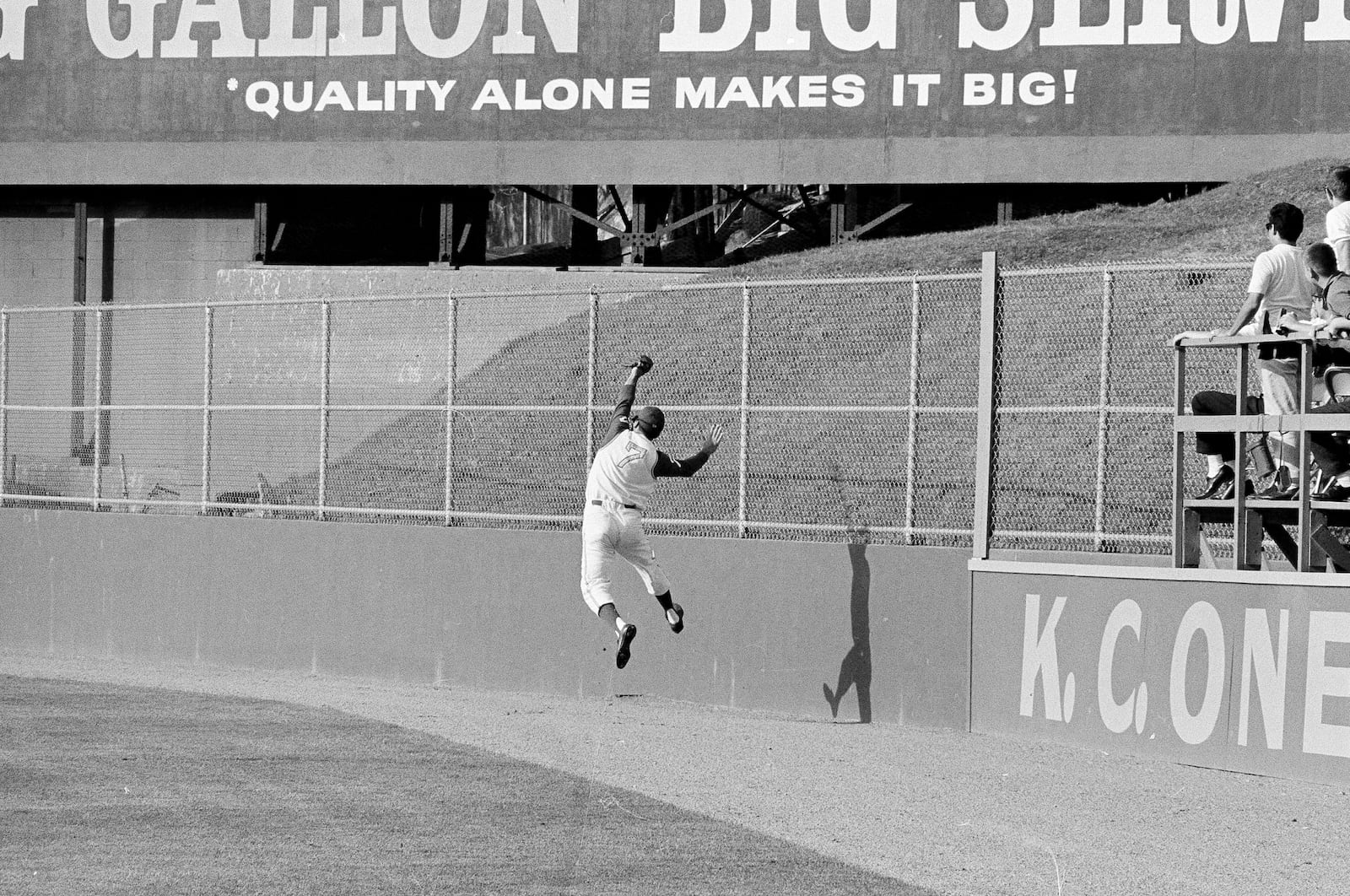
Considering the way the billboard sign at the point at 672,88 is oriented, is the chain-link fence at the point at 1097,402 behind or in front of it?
in front

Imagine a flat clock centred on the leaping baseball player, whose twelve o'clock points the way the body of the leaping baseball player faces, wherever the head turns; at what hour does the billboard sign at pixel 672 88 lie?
The billboard sign is roughly at 12 o'clock from the leaping baseball player.

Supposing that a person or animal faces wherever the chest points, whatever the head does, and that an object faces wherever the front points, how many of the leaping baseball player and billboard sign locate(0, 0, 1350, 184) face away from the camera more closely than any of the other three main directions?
1

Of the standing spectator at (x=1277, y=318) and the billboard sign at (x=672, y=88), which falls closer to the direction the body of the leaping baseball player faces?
the billboard sign

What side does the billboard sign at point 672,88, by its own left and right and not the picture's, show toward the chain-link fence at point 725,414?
front

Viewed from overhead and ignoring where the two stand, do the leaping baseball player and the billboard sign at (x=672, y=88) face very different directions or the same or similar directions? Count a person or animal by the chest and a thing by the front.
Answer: very different directions

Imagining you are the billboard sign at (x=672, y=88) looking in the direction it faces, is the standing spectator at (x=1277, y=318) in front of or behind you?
in front

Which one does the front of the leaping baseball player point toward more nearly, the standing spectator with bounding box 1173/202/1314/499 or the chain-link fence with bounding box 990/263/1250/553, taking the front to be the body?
the chain-link fence

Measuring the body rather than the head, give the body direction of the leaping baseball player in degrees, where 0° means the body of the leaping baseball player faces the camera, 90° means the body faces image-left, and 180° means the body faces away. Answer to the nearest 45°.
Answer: approximately 180°
